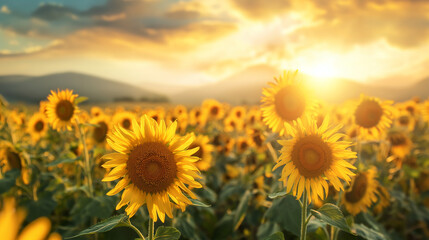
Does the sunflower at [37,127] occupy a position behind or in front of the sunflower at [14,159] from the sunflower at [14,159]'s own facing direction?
behind

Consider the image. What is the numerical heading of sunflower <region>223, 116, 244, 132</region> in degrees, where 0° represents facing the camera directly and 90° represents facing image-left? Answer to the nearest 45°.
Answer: approximately 0°

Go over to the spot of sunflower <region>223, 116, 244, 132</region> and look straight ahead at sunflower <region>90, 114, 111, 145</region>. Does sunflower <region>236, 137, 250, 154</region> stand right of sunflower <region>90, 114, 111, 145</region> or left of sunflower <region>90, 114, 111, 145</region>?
left

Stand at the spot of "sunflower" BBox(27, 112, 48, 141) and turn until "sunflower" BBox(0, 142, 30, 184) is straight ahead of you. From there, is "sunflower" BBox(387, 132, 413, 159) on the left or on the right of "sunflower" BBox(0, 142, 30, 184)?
left

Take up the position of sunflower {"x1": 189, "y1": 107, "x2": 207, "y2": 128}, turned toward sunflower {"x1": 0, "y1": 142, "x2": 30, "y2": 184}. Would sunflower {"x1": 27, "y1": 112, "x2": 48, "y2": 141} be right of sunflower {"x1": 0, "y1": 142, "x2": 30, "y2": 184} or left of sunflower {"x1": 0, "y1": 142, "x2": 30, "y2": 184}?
right

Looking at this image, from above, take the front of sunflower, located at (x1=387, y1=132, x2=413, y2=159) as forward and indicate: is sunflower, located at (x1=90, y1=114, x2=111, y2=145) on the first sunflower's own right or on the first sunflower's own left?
on the first sunflower's own right

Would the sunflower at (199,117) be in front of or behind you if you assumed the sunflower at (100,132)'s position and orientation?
behind

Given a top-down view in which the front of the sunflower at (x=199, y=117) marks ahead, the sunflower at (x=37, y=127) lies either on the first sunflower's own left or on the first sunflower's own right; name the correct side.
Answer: on the first sunflower's own right

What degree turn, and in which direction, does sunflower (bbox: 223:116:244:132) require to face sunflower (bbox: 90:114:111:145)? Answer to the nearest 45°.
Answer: approximately 45° to its right

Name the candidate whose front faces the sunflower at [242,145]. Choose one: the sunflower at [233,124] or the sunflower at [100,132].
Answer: the sunflower at [233,124]
